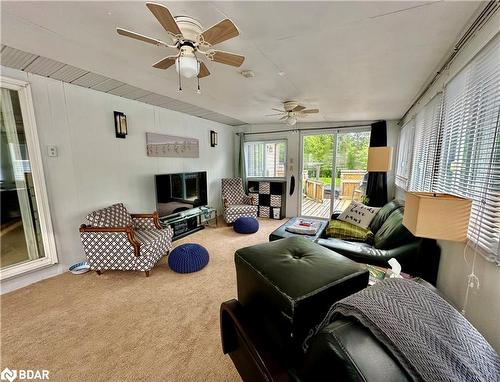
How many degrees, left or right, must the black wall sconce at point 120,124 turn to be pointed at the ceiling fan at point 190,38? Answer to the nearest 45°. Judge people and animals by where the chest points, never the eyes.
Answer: approximately 45° to its right

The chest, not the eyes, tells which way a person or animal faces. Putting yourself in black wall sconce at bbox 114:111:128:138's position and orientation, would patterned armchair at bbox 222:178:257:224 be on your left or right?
on your left

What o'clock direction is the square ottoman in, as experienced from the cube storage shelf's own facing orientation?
The square ottoman is roughly at 12 o'clock from the cube storage shelf.

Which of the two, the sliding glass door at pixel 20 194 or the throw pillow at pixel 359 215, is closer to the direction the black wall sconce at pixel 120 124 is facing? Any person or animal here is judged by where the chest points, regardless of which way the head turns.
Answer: the throw pillow

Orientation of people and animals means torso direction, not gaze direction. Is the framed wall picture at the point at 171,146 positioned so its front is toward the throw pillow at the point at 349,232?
yes

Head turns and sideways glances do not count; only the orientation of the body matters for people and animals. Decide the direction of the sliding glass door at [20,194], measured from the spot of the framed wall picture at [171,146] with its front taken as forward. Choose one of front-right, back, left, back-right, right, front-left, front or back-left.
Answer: right

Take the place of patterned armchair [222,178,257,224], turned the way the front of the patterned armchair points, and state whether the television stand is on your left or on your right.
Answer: on your right

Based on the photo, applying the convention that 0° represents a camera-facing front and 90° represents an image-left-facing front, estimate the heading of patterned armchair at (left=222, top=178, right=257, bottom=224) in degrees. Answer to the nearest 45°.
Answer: approximately 315°

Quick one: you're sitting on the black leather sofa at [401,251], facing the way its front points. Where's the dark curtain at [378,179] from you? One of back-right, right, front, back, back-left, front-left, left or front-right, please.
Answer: back-right

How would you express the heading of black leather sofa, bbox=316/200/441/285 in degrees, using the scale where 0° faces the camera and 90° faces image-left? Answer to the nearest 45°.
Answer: approximately 45°
